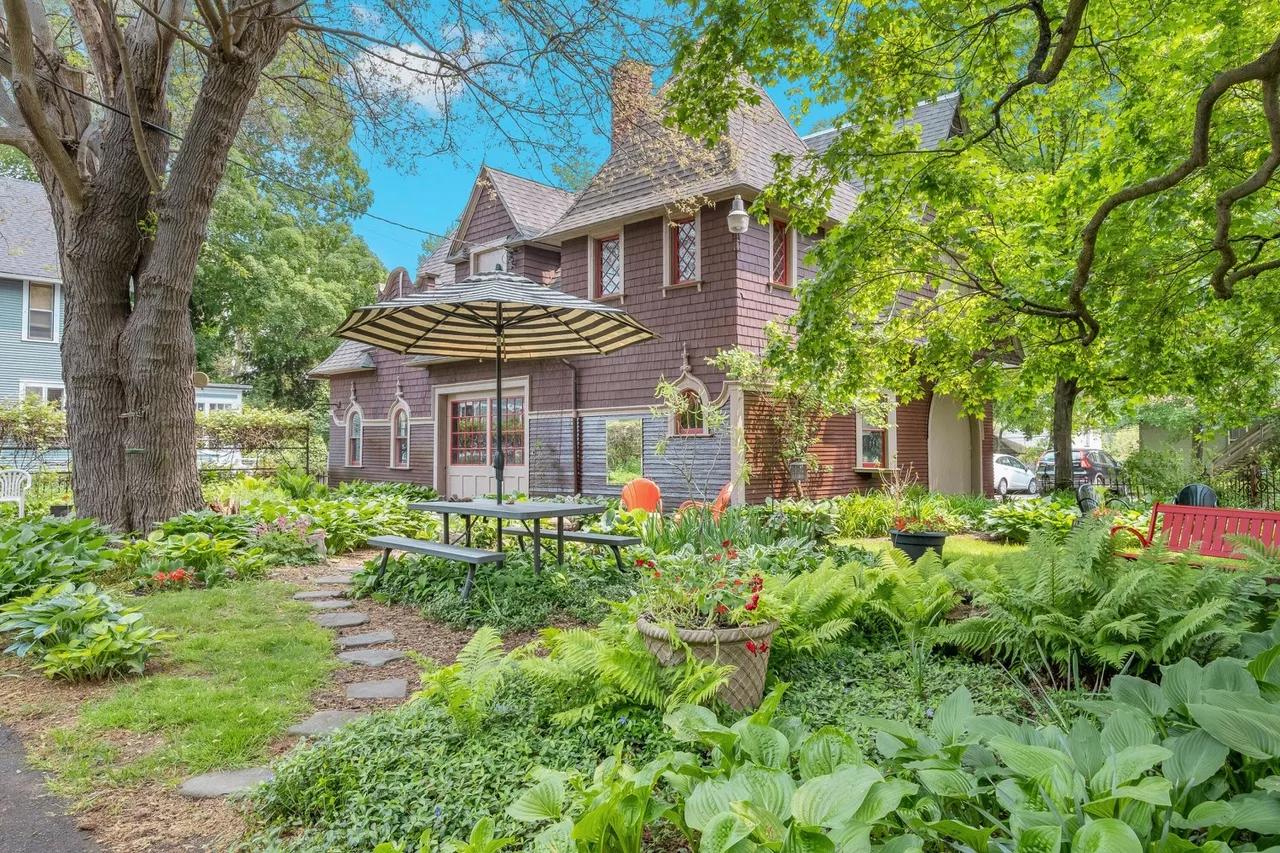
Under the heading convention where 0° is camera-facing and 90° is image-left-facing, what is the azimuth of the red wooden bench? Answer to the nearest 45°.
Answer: approximately 45°

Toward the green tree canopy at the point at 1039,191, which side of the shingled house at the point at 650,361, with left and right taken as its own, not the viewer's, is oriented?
left

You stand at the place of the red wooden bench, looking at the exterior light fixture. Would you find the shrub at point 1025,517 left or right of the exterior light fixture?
right

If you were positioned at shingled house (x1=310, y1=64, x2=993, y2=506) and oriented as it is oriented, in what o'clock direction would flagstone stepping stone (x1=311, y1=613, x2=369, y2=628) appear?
The flagstone stepping stone is roughly at 11 o'clock from the shingled house.

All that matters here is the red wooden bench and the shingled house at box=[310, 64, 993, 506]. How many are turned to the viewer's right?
0

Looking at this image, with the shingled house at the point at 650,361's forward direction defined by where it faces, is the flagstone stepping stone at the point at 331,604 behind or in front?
in front

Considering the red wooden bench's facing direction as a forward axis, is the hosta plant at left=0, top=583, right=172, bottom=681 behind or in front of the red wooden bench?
in front

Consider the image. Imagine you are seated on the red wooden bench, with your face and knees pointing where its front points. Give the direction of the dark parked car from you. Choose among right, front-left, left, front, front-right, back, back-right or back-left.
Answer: back-right

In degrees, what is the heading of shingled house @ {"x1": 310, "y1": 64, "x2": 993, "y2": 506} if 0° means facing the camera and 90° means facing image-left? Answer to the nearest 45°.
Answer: approximately 45°

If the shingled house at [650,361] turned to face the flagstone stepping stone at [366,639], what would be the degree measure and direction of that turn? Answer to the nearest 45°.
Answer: approximately 45° to its left

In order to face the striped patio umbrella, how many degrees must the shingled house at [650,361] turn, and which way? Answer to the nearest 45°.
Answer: approximately 45° to its left

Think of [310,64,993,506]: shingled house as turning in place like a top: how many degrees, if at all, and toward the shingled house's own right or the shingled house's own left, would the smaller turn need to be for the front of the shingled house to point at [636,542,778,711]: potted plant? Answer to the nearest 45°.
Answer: approximately 45° to the shingled house's own left

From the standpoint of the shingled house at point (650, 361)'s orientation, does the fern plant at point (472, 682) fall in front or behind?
in front
